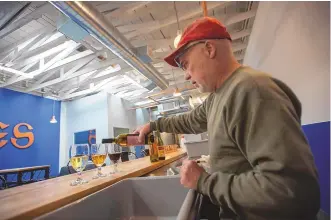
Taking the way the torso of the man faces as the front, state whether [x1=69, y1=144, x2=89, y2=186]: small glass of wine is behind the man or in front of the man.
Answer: in front

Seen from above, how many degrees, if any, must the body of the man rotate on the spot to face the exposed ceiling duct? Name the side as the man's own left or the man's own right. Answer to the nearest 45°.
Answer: approximately 45° to the man's own right

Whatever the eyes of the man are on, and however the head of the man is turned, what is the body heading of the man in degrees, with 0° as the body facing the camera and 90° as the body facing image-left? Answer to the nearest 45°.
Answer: approximately 90°

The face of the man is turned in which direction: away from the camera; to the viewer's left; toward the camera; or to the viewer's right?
to the viewer's left

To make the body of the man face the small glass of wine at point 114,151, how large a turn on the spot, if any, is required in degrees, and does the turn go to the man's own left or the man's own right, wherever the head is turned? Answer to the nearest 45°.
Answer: approximately 45° to the man's own right
